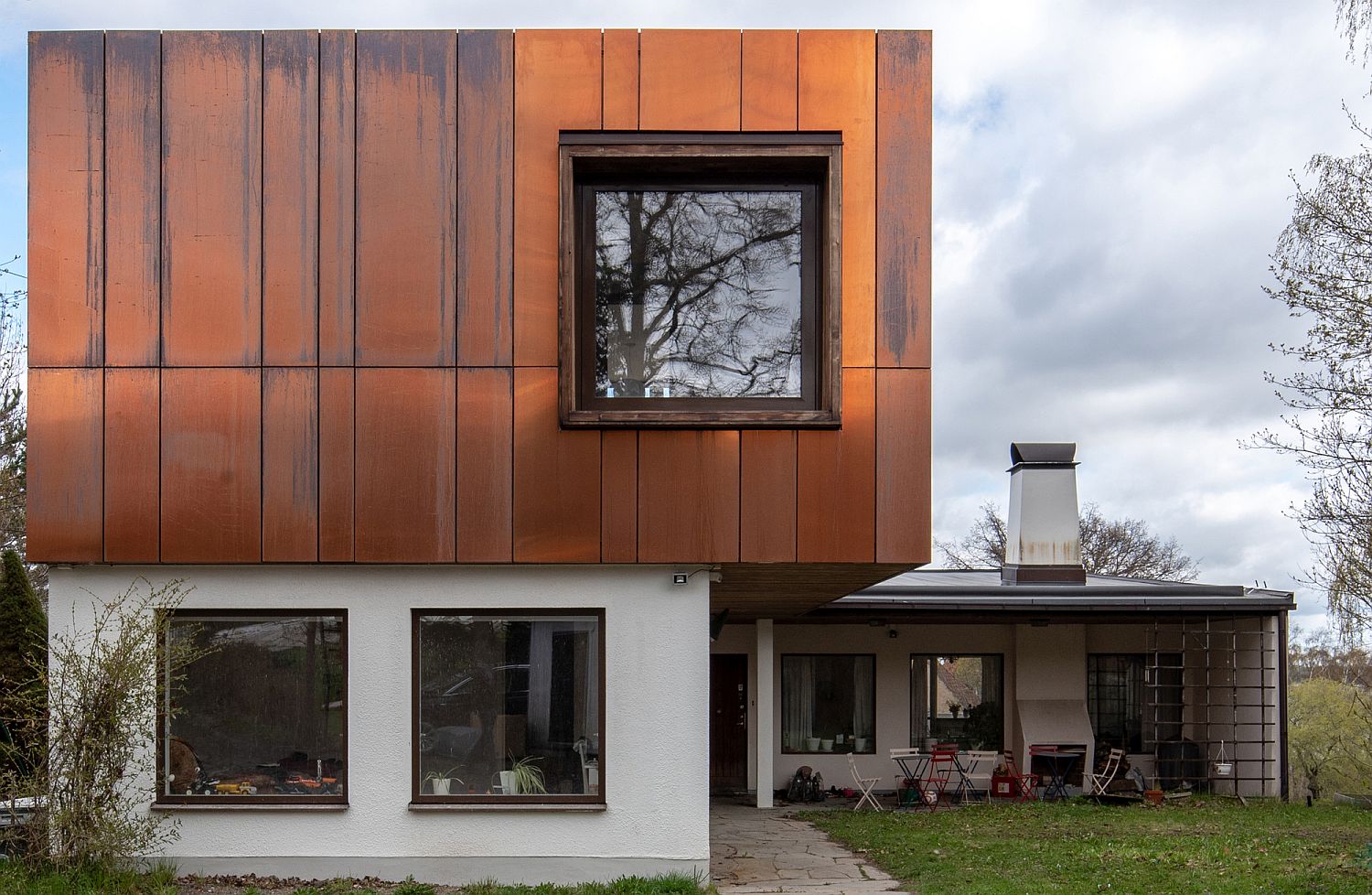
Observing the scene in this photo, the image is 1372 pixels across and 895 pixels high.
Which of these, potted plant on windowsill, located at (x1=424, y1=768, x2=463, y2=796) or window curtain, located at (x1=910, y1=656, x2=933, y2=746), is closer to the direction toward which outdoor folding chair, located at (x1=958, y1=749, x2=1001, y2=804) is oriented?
the potted plant on windowsill

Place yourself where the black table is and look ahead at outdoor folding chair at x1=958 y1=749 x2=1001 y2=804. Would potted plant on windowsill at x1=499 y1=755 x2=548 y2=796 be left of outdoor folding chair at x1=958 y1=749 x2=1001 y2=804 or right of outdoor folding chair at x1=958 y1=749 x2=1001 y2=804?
left

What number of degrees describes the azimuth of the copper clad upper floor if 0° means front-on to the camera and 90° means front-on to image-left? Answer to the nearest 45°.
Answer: approximately 0°

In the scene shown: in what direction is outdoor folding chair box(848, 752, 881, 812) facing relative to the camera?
to the viewer's right

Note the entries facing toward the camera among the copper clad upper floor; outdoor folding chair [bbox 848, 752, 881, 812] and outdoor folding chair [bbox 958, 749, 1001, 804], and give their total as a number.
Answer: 2

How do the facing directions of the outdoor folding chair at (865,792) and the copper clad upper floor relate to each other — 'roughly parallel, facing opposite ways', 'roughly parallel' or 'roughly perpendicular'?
roughly perpendicular

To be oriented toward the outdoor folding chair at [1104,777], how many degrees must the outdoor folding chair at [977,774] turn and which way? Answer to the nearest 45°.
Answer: approximately 90° to its left
